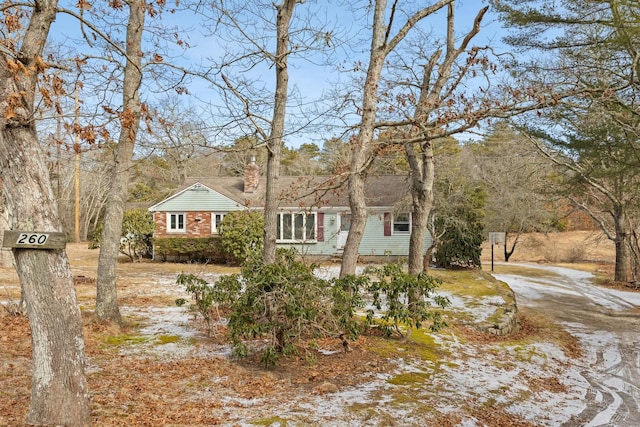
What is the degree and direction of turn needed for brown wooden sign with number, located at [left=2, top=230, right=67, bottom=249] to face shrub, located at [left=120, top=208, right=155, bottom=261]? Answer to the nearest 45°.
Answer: approximately 180°

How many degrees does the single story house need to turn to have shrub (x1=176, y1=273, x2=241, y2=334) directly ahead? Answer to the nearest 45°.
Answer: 0° — it already faces it

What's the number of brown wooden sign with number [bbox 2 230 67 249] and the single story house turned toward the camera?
2

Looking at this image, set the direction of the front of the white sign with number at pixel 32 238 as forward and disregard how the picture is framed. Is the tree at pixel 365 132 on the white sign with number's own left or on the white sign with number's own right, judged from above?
on the white sign with number's own left

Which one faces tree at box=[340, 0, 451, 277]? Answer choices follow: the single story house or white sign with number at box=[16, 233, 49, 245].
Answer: the single story house

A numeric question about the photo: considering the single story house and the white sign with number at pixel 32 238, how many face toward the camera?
2

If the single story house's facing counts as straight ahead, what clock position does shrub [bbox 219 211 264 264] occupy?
The shrub is roughly at 1 o'clock from the single story house.

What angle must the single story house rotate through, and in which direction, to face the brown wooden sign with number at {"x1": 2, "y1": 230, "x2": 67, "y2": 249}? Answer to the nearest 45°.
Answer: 0° — it already faces it

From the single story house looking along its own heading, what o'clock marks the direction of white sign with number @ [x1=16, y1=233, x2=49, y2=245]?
The white sign with number is roughly at 12 o'clock from the single story house.

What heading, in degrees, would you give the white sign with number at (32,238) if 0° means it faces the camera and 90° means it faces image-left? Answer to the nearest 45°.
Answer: approximately 0°

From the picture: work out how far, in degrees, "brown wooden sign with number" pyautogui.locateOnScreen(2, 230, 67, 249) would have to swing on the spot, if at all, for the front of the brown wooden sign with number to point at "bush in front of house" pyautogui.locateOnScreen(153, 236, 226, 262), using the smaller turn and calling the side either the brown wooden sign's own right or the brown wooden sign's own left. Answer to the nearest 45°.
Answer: approximately 180°
